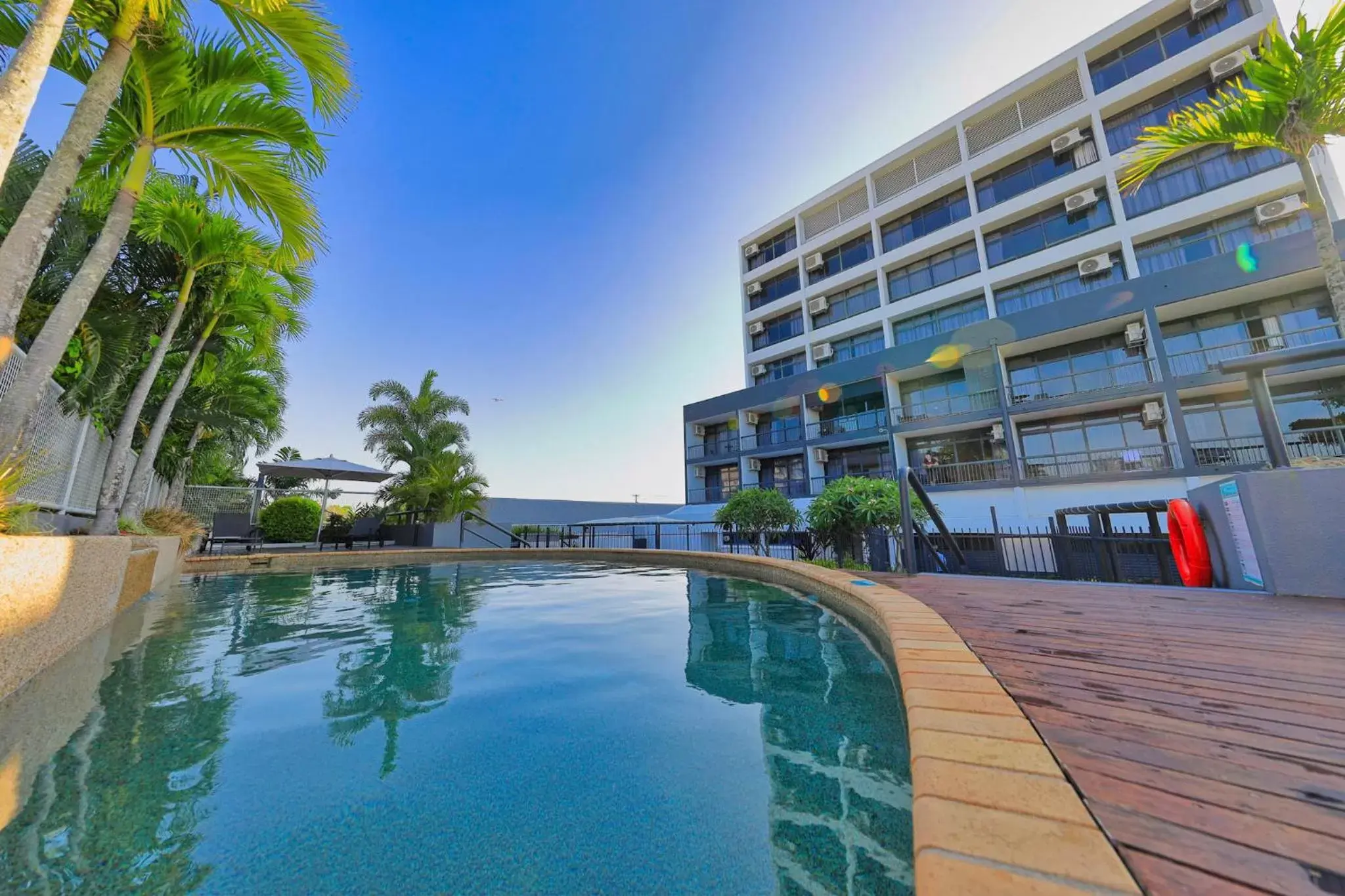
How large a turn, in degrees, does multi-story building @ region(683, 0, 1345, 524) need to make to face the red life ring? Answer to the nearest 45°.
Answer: approximately 45° to its left

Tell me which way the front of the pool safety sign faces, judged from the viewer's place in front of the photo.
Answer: facing the viewer and to the left of the viewer

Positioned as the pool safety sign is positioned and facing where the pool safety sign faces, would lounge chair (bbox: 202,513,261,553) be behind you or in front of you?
in front

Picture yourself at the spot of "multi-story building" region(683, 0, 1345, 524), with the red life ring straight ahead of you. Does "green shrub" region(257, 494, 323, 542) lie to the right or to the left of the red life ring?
right

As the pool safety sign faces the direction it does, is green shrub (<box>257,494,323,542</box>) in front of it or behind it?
in front

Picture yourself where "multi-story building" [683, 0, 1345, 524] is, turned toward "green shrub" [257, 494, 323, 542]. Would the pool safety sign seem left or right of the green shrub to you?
left

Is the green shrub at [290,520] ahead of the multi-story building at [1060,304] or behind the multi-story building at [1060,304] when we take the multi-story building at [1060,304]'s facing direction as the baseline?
ahead

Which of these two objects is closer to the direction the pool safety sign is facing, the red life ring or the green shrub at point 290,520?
the green shrub

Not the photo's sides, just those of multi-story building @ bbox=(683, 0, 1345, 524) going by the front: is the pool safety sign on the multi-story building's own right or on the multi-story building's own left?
on the multi-story building's own left
